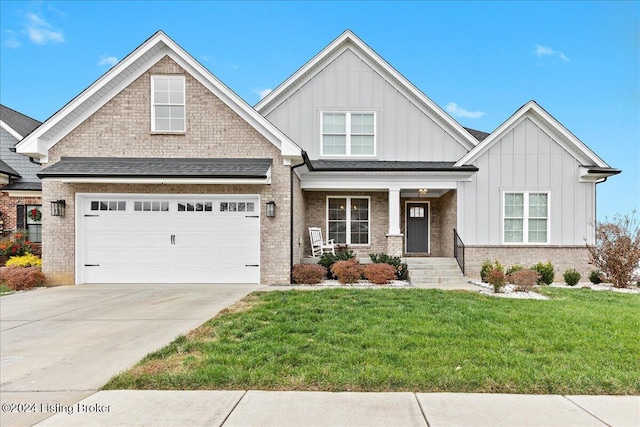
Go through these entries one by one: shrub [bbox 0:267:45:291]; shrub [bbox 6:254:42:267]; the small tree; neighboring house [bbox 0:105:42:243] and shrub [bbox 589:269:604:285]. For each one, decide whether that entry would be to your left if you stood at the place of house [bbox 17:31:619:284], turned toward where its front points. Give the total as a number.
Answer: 2

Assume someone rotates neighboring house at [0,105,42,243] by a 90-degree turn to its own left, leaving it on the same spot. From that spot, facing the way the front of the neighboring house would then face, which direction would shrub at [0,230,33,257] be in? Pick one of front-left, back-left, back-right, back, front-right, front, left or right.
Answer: right

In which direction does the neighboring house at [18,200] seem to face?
toward the camera

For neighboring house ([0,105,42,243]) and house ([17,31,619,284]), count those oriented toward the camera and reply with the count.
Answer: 2

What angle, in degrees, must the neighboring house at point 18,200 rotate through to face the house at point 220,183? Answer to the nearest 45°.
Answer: approximately 45° to its left

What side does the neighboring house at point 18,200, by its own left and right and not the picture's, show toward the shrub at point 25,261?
front

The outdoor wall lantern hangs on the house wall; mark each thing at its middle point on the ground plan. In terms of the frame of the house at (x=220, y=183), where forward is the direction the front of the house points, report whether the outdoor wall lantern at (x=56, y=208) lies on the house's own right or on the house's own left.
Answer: on the house's own right

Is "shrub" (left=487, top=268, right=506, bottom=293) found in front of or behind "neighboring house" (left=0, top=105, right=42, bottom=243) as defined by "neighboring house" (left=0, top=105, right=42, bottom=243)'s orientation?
in front

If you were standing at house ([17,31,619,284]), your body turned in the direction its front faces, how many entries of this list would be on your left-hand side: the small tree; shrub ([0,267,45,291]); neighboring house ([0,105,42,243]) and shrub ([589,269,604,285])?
2

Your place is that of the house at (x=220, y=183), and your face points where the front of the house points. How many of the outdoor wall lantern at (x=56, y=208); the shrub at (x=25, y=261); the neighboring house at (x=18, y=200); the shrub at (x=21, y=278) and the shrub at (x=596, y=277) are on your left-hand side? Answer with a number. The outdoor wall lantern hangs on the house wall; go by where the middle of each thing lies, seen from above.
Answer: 1

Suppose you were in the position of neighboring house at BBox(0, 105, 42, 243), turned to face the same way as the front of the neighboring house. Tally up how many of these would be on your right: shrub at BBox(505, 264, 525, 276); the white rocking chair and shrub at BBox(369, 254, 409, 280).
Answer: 0

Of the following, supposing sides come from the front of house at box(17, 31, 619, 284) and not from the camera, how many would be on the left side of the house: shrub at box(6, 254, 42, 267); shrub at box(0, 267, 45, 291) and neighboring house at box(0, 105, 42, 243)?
0

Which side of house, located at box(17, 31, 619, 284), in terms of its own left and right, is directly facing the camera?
front

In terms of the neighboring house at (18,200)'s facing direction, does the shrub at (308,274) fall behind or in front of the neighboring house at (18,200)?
in front
